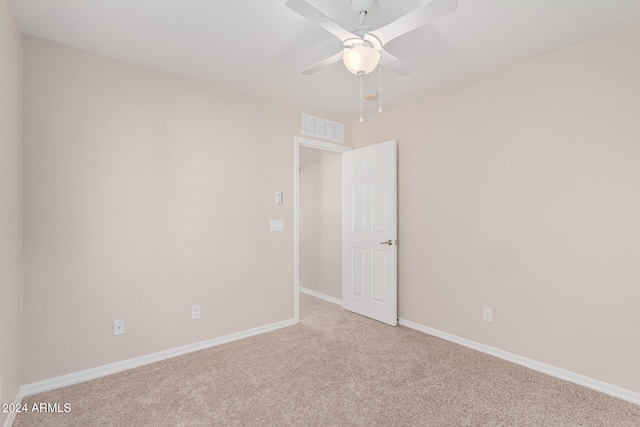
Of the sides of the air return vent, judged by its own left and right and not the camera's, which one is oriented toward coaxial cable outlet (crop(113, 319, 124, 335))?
right

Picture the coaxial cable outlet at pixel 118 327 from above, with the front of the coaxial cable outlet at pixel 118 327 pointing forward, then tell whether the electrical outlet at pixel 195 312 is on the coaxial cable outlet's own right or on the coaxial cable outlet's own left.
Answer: on the coaxial cable outlet's own left

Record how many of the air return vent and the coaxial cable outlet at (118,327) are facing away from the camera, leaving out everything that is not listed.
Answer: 0

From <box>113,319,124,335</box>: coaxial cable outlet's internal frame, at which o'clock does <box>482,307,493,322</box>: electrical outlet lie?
<box>482,307,493,322</box>: electrical outlet is roughly at 10 o'clock from <box>113,319,124,335</box>: coaxial cable outlet.

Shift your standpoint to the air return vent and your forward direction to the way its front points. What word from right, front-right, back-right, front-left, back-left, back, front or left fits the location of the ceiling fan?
front-right

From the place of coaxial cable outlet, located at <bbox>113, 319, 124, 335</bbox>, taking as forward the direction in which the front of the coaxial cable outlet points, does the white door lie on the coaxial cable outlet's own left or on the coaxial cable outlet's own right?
on the coaxial cable outlet's own left

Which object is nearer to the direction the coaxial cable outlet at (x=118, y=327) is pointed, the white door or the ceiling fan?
the ceiling fan

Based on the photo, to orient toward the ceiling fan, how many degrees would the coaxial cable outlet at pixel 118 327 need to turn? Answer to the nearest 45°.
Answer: approximately 45° to its left

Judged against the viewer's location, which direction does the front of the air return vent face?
facing the viewer and to the right of the viewer

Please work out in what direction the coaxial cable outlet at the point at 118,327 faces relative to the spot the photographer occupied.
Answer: facing the viewer
